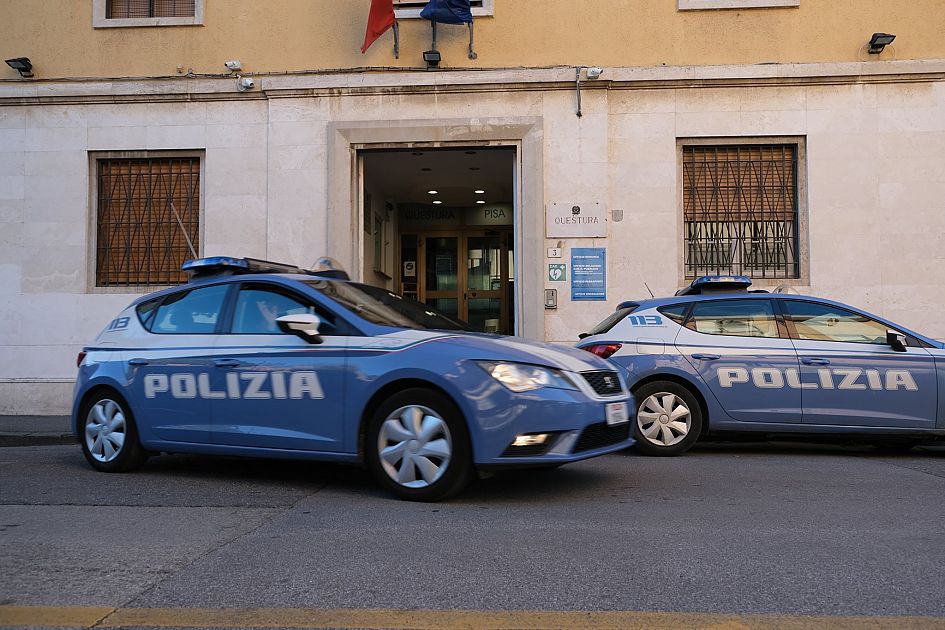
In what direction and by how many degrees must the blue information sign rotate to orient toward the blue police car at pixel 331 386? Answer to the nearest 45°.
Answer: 0° — it already faces it

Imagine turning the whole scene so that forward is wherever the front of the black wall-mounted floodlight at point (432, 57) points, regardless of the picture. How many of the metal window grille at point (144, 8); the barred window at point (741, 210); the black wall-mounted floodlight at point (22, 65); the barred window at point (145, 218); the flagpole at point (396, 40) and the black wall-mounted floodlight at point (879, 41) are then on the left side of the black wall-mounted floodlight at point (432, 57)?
2

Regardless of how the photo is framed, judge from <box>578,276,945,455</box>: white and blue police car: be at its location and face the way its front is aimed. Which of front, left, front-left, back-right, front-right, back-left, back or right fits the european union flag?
back-left

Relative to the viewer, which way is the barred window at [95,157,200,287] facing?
toward the camera

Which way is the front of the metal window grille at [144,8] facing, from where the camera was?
facing the viewer

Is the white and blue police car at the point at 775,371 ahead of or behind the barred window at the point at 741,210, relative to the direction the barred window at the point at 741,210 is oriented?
ahead

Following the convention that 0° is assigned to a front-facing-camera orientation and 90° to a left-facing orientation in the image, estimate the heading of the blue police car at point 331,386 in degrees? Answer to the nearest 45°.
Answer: approximately 315°

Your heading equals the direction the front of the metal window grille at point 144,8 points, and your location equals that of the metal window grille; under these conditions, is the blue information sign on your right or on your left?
on your left

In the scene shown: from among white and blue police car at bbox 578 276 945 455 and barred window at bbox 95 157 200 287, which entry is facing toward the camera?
the barred window

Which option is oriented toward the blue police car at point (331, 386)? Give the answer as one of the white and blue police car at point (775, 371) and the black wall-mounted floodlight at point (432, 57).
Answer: the black wall-mounted floodlight

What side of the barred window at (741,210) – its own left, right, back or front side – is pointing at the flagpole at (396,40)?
right

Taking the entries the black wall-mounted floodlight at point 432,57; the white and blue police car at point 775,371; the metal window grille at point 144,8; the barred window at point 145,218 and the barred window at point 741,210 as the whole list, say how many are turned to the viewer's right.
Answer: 1

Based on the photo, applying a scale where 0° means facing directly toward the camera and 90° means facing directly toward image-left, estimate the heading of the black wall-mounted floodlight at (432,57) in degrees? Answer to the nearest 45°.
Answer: approximately 0°

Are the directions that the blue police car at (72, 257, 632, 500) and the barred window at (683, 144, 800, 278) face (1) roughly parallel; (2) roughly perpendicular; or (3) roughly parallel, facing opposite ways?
roughly perpendicular

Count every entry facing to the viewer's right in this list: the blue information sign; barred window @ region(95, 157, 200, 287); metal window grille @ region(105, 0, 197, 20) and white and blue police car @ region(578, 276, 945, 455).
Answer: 1

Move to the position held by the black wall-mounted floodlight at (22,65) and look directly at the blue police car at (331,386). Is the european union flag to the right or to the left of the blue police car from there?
left

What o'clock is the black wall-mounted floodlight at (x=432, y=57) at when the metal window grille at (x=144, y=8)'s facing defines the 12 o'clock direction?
The black wall-mounted floodlight is roughly at 10 o'clock from the metal window grille.

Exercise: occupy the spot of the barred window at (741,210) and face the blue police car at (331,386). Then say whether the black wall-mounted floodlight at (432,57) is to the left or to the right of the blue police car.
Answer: right

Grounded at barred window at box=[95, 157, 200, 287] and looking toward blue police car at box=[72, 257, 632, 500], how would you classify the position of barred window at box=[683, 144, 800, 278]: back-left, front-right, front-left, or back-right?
front-left
